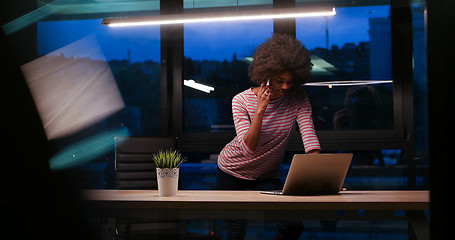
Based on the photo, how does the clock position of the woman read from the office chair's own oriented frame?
The woman is roughly at 10 o'clock from the office chair.

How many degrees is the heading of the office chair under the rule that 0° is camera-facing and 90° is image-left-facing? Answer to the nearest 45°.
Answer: approximately 0°

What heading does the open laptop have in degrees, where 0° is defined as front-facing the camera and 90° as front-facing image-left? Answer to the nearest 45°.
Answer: approximately 135°

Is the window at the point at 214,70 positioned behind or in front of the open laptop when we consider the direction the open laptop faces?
in front

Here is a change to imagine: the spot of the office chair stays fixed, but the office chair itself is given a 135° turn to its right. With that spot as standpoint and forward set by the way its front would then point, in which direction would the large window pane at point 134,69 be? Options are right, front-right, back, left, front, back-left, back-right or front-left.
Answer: front-right

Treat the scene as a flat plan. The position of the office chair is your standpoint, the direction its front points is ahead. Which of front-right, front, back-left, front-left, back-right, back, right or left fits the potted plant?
front

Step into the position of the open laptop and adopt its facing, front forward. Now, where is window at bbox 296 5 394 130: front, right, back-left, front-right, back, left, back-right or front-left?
front-right

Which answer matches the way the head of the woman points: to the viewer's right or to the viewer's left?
to the viewer's right
